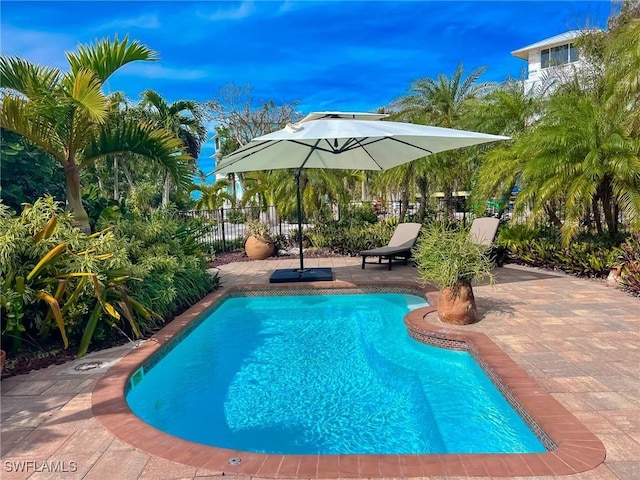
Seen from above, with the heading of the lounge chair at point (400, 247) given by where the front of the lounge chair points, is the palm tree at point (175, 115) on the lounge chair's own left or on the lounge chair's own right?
on the lounge chair's own right

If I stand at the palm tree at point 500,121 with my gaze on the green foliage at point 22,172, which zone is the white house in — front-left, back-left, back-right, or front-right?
back-right

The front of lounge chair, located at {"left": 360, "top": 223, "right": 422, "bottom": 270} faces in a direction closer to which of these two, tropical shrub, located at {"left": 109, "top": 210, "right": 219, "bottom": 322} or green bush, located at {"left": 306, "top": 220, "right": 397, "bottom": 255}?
the tropical shrub

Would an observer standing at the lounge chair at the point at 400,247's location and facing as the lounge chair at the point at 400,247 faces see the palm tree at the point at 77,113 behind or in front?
in front

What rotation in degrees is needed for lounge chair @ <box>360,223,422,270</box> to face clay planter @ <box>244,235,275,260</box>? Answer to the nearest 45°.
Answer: approximately 45° to its right

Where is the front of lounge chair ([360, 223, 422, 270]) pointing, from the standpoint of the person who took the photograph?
facing the viewer and to the left of the viewer

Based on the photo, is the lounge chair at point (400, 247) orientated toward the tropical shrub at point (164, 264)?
yes

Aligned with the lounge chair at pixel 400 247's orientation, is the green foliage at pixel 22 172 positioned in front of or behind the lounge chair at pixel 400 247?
in front

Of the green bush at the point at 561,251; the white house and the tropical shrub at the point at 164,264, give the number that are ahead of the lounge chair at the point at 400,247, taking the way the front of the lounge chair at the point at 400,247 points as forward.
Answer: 1

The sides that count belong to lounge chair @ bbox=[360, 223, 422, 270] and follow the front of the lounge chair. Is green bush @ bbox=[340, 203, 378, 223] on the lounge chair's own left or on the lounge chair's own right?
on the lounge chair's own right

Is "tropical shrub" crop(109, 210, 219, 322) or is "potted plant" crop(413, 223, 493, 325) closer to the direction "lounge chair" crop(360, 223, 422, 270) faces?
the tropical shrub
